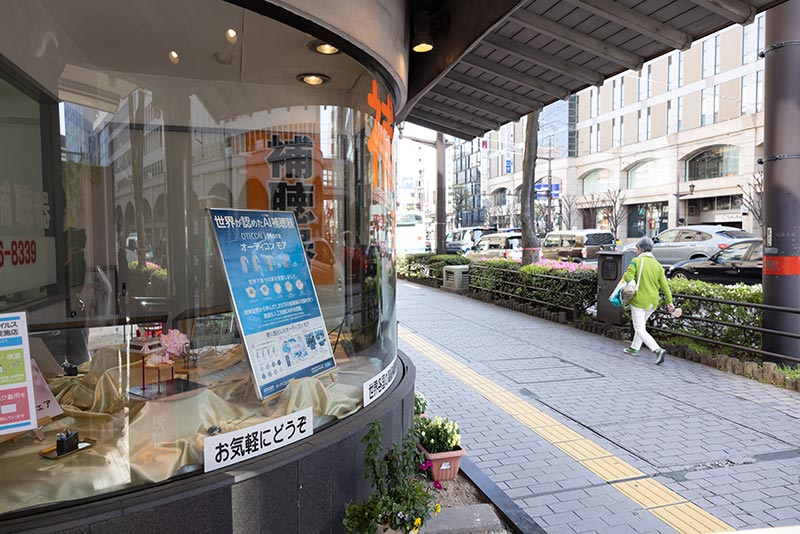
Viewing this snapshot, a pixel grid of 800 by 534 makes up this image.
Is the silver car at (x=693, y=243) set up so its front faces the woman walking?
no

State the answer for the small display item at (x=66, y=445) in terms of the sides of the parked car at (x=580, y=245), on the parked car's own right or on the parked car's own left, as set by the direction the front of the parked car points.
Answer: on the parked car's own left

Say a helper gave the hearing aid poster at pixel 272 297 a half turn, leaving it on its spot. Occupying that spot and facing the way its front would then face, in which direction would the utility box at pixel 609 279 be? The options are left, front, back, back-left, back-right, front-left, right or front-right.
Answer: right

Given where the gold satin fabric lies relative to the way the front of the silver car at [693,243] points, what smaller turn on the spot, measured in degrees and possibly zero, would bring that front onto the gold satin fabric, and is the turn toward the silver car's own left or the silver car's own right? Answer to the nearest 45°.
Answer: approximately 135° to the silver car's own left

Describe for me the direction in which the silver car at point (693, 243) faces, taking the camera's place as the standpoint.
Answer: facing away from the viewer and to the left of the viewer

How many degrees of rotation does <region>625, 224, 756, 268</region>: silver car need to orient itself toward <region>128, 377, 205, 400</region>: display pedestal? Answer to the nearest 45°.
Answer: approximately 135° to its left

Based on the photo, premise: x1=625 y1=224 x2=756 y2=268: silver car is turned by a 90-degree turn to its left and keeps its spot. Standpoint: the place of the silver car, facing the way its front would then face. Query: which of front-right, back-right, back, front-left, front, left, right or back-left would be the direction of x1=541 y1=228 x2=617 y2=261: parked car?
right

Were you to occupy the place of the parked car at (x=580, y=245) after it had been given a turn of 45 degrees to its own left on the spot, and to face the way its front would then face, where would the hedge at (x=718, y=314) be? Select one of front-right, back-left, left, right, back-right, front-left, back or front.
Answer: left

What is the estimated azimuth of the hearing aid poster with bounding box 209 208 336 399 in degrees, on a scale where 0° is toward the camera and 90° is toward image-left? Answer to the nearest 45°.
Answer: approximately 315°

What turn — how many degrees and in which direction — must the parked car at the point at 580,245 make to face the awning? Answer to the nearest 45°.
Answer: approximately 135° to its left

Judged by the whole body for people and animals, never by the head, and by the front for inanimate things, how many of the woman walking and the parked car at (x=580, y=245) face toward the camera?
0

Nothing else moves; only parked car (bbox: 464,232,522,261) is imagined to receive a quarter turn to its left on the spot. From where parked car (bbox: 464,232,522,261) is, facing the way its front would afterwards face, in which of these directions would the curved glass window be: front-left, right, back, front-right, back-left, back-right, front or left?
front-left

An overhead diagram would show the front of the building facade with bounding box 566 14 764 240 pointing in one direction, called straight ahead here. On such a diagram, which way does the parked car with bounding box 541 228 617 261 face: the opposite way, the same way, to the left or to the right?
to the right

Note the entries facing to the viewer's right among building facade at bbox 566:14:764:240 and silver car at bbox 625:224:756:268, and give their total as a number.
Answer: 0

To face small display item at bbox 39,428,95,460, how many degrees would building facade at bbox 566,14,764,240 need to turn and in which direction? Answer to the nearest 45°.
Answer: approximately 45° to its left

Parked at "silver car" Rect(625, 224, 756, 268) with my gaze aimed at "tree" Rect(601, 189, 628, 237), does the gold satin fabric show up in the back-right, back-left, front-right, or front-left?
back-left

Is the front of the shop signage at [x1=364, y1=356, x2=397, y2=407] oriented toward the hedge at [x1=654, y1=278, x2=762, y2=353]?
no

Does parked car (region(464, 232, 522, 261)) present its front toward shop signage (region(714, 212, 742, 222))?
no

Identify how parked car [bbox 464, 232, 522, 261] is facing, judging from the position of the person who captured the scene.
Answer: facing away from the viewer and to the left of the viewer

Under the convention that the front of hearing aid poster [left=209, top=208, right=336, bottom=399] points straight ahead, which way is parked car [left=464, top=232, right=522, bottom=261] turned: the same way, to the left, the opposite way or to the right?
the opposite way
